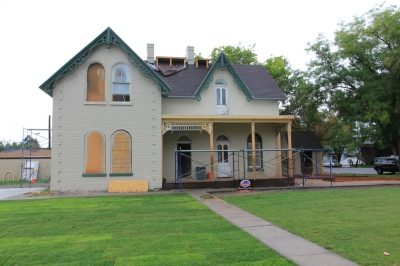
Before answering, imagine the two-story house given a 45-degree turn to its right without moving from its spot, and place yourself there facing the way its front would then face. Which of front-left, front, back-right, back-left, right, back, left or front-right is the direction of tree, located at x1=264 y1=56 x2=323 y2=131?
back

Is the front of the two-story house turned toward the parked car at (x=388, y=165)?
no

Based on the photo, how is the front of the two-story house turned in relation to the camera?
facing the viewer

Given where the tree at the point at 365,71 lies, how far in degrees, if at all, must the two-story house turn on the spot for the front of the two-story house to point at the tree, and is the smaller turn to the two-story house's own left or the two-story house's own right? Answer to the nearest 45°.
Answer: approximately 90° to the two-story house's own left
